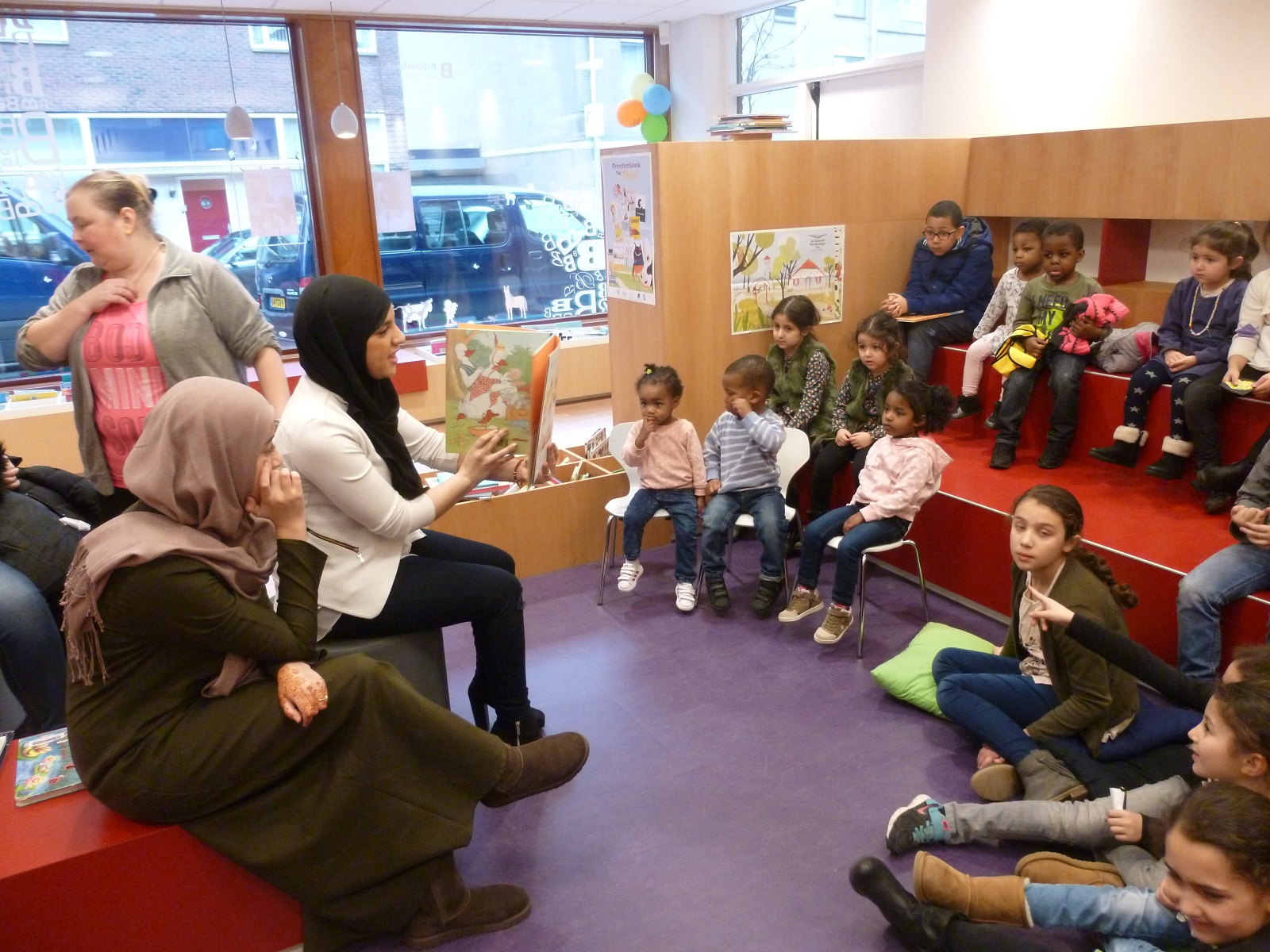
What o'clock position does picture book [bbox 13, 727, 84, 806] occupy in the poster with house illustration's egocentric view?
The picture book is roughly at 1 o'clock from the poster with house illustration.

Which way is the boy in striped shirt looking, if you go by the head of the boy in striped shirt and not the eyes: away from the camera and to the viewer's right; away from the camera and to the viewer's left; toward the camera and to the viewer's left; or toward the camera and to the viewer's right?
toward the camera and to the viewer's left

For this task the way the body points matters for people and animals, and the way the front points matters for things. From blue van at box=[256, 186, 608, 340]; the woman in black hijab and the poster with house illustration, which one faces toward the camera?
the poster with house illustration

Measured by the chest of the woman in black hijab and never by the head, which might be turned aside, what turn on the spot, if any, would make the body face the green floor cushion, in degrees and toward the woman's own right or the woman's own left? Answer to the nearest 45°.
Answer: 0° — they already face it

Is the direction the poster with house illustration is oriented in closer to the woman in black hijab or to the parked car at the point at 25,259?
the woman in black hijab

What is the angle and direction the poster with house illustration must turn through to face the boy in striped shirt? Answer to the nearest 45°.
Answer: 0° — it already faces them

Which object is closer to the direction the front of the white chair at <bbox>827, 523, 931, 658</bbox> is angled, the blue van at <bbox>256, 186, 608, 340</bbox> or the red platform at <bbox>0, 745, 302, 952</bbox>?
the red platform

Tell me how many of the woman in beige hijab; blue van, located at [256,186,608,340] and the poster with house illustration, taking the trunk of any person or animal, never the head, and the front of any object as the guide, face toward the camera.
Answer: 1

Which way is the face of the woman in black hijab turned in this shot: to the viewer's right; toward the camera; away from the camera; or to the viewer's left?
to the viewer's right

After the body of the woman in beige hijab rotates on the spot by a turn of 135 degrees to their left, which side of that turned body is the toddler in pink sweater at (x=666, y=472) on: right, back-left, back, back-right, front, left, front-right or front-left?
right

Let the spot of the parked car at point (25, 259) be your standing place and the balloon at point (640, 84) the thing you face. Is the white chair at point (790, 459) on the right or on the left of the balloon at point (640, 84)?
right

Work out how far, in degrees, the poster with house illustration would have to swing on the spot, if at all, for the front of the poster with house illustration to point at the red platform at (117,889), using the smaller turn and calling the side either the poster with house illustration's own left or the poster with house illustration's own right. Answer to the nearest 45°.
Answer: approximately 45° to the poster with house illustration's own right

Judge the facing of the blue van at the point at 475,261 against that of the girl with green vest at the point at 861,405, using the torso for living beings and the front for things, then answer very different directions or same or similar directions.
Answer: very different directions

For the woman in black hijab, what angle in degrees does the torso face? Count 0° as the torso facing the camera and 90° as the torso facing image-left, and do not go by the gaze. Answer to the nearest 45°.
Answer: approximately 270°
